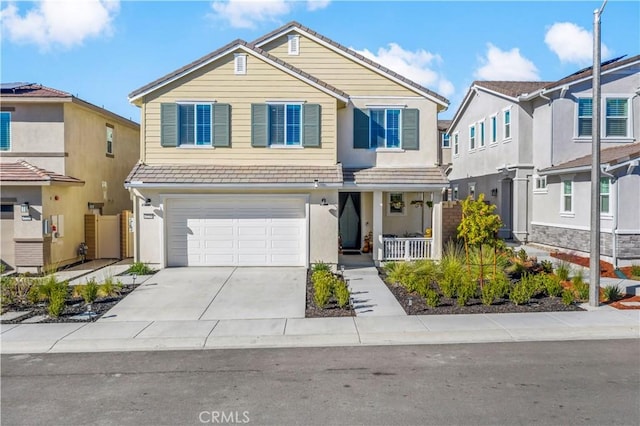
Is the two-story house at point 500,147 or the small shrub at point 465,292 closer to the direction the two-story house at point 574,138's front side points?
the small shrub

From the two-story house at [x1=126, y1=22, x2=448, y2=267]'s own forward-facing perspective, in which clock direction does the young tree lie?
The young tree is roughly at 10 o'clock from the two-story house.

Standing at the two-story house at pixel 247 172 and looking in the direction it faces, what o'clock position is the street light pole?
The street light pole is roughly at 10 o'clock from the two-story house.

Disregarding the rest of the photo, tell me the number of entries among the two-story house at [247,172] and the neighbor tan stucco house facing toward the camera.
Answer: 2
